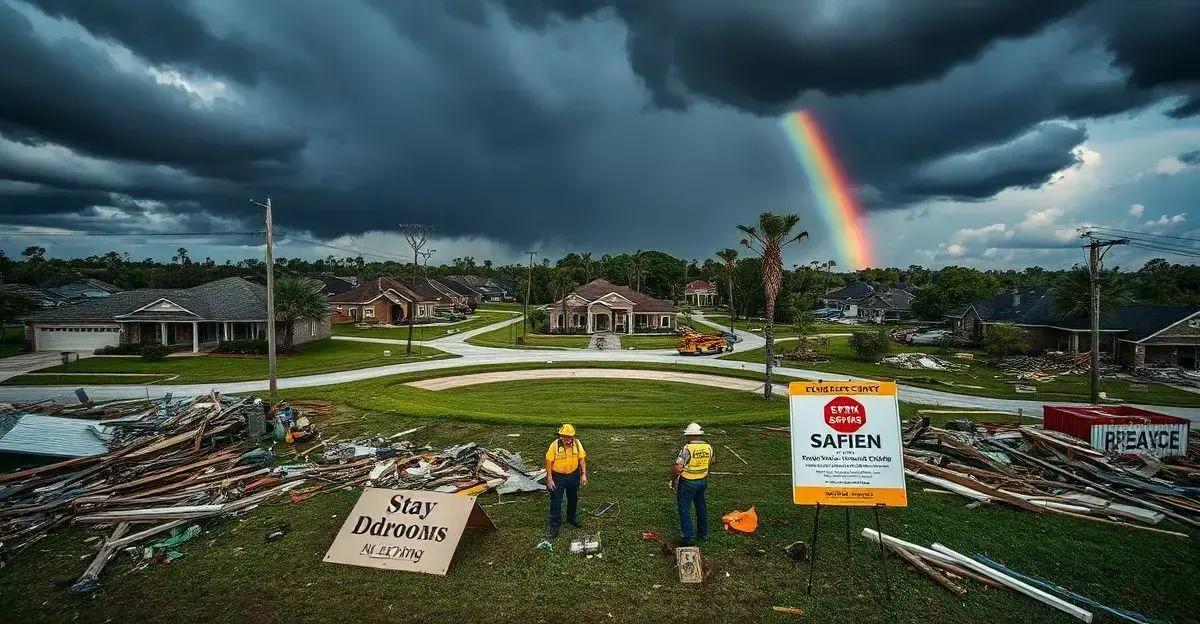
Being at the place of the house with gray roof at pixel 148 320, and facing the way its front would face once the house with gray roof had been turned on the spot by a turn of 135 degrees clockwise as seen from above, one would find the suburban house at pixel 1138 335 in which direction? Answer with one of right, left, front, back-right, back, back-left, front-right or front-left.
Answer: back

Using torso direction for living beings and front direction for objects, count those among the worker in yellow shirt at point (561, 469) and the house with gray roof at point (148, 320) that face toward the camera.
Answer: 2

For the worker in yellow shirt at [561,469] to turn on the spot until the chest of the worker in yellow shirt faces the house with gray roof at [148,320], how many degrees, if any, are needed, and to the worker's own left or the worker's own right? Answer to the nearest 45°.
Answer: approximately 135° to the worker's own right

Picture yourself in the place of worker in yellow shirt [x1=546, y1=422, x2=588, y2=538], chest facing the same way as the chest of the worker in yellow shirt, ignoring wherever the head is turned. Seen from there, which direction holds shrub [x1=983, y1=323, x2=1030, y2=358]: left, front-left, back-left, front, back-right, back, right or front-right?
back-left

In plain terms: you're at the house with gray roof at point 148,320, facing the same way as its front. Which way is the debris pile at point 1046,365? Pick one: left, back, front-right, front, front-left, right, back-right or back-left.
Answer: front-left

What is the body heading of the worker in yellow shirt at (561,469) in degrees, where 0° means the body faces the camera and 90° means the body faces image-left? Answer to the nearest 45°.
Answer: approximately 0°

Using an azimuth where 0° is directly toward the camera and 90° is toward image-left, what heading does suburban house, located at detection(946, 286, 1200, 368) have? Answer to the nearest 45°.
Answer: approximately 45°

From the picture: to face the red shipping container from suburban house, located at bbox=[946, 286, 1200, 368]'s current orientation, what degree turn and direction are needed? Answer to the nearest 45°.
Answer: approximately 45° to its left

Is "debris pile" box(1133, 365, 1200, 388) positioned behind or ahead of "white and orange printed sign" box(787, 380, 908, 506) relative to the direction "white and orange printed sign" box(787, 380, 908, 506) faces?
behind

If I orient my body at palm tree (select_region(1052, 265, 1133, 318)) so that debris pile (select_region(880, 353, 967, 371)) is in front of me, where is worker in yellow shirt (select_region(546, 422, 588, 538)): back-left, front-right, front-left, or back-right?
front-left

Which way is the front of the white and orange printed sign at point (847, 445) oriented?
toward the camera

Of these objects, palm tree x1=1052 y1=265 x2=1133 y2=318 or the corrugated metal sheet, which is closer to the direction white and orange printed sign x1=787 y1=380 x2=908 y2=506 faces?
the corrugated metal sheet

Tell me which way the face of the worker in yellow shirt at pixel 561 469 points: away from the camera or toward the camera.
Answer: toward the camera

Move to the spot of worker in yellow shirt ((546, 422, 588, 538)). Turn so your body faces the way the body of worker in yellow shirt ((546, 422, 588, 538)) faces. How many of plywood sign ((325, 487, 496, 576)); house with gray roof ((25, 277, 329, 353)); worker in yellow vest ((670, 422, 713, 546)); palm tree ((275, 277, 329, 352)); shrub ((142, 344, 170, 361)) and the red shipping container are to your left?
2
